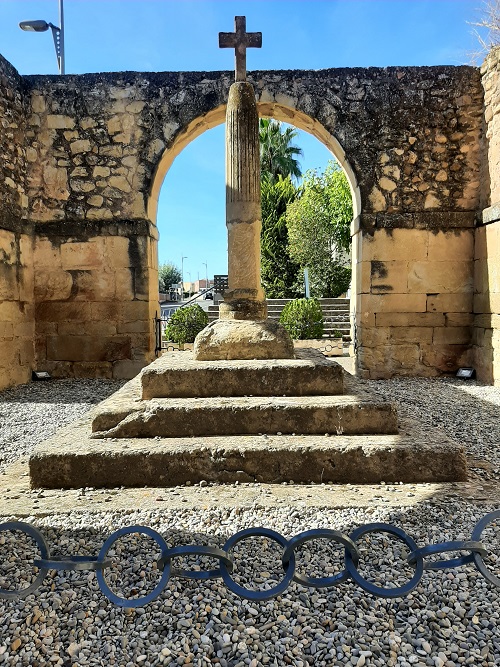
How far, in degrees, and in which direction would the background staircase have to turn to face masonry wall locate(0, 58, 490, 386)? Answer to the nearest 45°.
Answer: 0° — it already faces it

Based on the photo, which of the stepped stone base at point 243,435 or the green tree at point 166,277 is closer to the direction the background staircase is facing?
the stepped stone base

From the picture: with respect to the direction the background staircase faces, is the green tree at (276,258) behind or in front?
behind

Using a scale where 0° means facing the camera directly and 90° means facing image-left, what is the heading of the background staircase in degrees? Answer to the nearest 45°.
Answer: approximately 0°

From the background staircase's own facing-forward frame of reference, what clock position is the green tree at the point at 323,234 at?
The green tree is roughly at 6 o'clock from the background staircase.

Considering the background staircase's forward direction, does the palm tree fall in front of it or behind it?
behind

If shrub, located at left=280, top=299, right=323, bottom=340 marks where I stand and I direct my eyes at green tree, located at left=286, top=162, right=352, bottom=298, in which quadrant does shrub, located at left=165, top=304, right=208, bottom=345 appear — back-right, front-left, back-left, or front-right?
back-left
